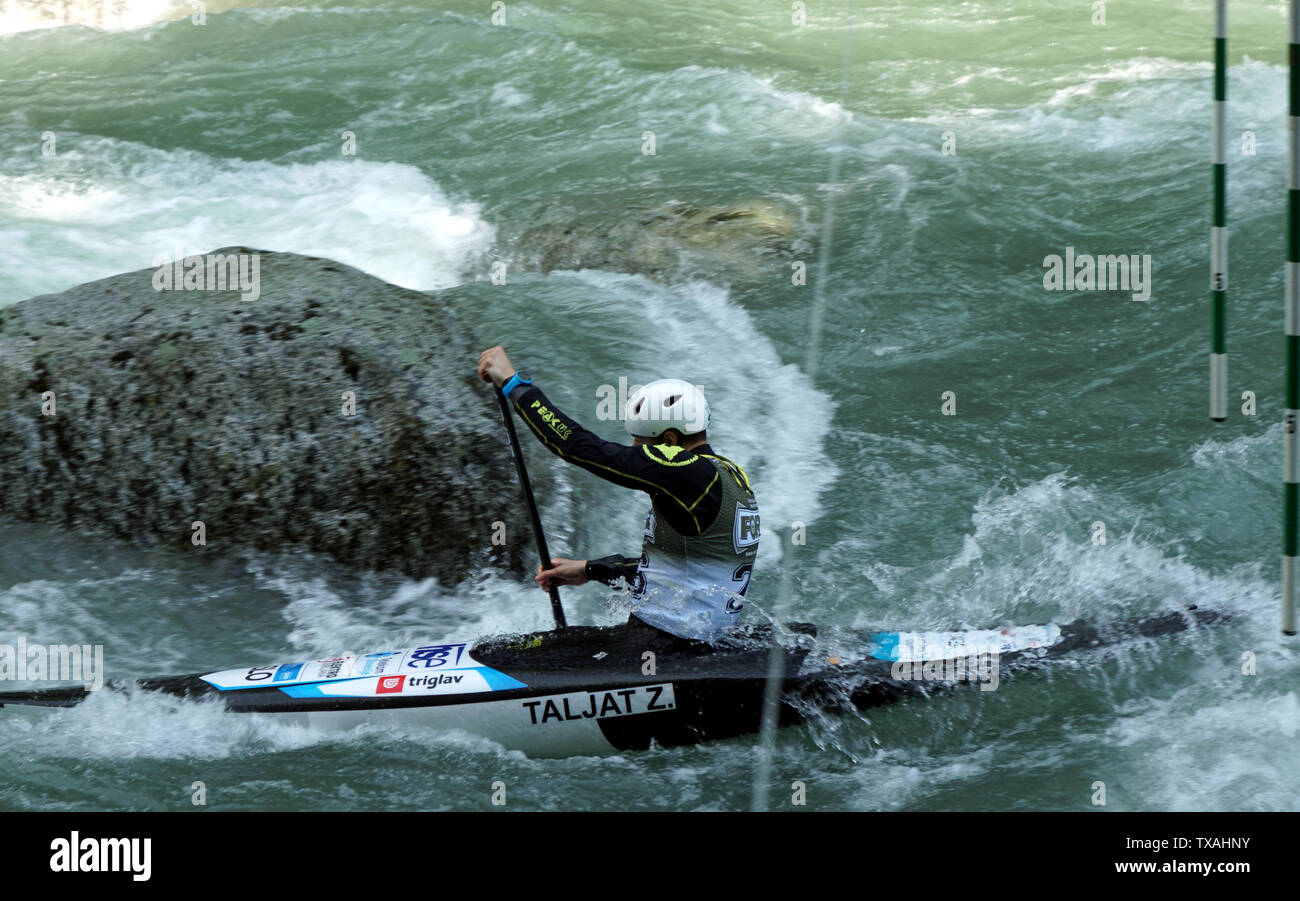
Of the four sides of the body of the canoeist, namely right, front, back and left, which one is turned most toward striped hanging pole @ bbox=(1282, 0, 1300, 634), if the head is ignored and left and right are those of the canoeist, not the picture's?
back

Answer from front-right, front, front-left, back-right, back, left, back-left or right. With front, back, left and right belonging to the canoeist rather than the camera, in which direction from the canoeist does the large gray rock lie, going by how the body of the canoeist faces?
front-right

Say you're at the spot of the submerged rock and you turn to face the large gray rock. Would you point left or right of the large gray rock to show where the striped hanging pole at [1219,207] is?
left

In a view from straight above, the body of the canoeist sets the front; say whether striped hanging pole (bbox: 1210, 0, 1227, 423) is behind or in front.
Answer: behind

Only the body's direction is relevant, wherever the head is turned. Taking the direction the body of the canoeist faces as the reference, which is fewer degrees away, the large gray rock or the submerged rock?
the large gray rock

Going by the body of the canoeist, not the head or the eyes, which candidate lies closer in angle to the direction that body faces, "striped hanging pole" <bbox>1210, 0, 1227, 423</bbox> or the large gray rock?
the large gray rock

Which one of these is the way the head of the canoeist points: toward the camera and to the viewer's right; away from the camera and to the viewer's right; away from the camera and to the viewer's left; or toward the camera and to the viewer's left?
away from the camera and to the viewer's left

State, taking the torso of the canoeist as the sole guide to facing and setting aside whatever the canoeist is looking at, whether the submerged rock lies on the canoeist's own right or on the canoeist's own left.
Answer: on the canoeist's own right

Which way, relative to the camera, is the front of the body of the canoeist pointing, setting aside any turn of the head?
to the viewer's left
